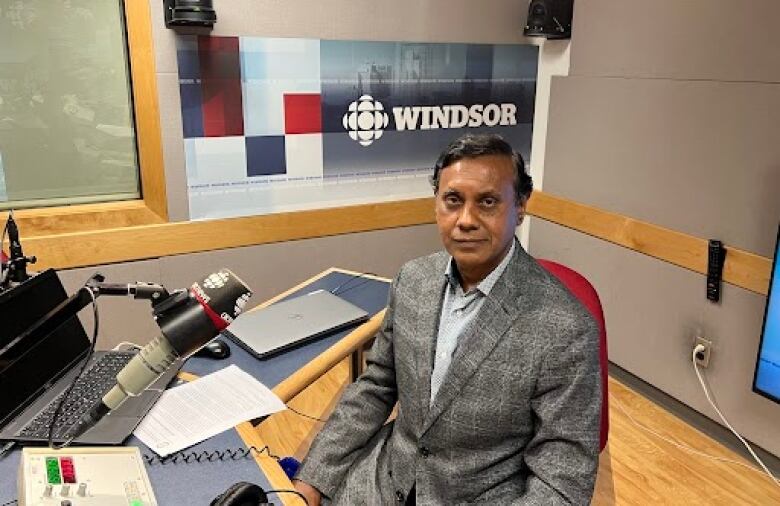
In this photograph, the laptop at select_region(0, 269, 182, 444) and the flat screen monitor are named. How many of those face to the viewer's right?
1

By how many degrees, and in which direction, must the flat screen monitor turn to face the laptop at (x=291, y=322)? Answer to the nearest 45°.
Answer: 0° — it already faces it

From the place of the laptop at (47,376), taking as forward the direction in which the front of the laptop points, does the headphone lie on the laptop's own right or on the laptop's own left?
on the laptop's own right

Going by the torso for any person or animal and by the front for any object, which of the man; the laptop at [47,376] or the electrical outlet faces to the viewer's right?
the laptop

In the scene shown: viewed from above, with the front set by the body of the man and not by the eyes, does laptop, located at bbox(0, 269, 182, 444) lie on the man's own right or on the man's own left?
on the man's own right

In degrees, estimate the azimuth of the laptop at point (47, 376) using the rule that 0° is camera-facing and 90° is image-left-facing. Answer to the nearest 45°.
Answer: approximately 270°

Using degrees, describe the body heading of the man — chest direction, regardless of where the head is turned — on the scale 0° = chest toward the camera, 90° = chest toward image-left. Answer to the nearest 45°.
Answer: approximately 45°

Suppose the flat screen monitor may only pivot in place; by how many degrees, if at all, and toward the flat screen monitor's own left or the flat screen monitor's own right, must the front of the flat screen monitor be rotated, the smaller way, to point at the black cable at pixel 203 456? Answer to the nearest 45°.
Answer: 0° — it already faces it

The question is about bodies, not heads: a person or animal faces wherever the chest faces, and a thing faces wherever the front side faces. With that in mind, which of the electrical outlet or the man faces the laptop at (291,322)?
the electrical outlet
